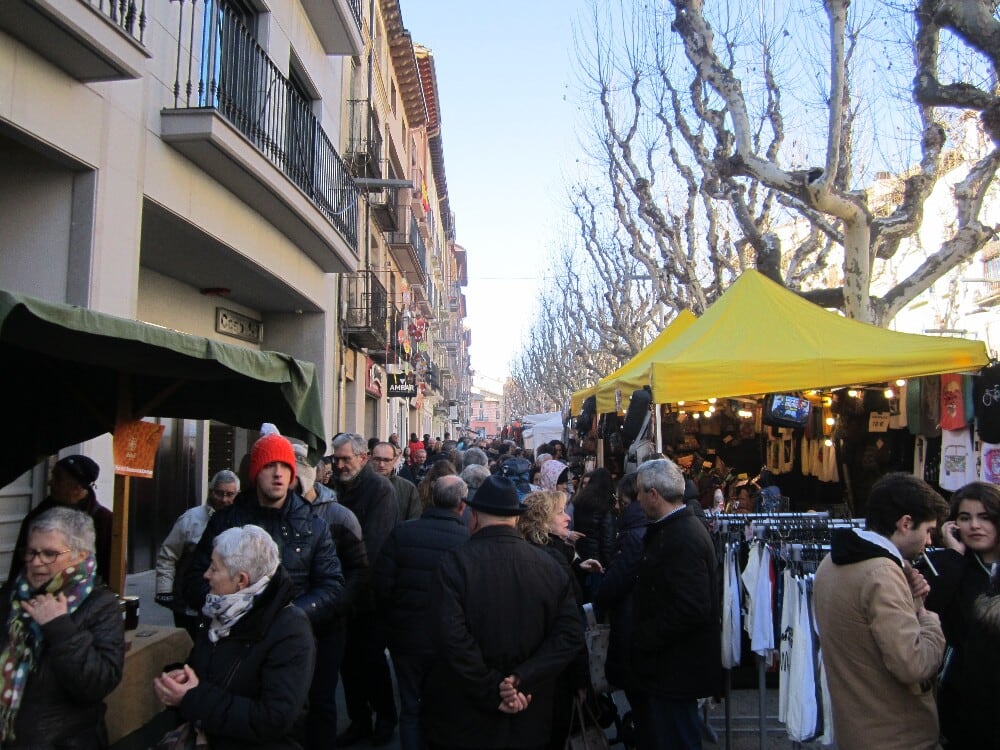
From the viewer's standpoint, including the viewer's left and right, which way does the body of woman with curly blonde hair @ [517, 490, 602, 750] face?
facing to the right of the viewer

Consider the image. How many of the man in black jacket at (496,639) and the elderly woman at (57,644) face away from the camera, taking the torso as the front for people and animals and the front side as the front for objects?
1

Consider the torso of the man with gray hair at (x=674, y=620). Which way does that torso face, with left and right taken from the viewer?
facing to the left of the viewer

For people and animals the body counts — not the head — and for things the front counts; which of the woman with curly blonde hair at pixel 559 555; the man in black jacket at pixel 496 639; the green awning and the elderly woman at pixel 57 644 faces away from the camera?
the man in black jacket

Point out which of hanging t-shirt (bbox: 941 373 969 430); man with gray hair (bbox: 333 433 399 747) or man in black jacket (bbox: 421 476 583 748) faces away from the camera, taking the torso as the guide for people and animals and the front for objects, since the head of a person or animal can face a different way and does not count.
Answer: the man in black jacket

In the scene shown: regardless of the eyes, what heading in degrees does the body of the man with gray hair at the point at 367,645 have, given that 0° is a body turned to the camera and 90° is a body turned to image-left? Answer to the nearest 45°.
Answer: approximately 45°

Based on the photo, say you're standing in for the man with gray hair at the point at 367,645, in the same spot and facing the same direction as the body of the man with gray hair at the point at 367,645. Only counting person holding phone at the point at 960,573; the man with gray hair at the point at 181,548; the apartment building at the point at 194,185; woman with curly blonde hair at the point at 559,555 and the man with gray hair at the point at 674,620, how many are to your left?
3

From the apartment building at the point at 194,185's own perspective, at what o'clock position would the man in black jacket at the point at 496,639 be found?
The man in black jacket is roughly at 1 o'clock from the apartment building.

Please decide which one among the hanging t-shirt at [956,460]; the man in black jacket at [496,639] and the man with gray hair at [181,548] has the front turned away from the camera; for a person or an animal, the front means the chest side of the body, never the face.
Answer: the man in black jacket

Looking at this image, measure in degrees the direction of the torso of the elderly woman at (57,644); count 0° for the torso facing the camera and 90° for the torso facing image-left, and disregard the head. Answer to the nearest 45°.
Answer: approximately 45°

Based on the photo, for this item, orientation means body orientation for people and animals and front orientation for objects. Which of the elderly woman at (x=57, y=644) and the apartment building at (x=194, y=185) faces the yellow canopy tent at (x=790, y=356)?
the apartment building

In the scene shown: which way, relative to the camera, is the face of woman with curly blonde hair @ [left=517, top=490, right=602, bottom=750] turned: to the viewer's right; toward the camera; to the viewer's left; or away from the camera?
to the viewer's right

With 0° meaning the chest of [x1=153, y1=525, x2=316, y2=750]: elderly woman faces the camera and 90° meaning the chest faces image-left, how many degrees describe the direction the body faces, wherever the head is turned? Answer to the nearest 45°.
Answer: approximately 90°

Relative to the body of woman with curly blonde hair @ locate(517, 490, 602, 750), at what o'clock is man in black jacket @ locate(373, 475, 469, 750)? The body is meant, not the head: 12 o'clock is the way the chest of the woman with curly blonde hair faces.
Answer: The man in black jacket is roughly at 6 o'clock from the woman with curly blonde hair.
